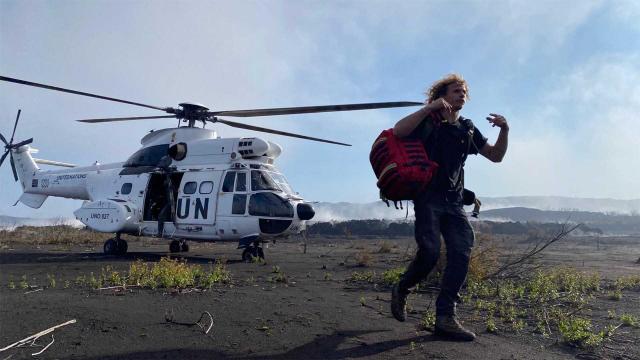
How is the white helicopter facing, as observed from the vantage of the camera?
facing the viewer and to the right of the viewer

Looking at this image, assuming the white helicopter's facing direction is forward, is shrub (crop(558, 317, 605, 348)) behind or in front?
in front
